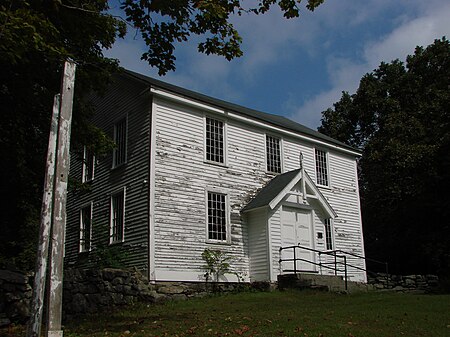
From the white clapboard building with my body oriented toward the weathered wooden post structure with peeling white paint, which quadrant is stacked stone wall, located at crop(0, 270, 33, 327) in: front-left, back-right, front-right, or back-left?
front-right

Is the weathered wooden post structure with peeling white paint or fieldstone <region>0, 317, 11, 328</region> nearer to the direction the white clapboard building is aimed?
the weathered wooden post structure with peeling white paint

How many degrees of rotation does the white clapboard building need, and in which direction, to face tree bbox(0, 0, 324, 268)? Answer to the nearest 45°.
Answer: approximately 90° to its right

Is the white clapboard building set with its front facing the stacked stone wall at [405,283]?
no

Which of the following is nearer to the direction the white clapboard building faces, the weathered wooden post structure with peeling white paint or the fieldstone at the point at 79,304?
the weathered wooden post structure with peeling white paint

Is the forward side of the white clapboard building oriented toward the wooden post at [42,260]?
no

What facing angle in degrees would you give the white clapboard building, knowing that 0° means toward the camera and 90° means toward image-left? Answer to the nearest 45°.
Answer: approximately 315°

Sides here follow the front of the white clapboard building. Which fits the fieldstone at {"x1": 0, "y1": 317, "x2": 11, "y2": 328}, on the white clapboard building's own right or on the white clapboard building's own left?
on the white clapboard building's own right

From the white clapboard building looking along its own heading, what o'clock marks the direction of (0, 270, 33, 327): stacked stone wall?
The stacked stone wall is roughly at 3 o'clock from the white clapboard building.

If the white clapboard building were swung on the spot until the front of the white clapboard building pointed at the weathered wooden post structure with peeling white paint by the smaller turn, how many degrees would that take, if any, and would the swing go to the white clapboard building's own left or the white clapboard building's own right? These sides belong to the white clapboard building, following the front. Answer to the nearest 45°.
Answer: approximately 45° to the white clapboard building's own right

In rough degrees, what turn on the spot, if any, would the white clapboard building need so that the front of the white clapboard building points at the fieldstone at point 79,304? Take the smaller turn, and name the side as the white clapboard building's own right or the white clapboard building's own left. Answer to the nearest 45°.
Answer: approximately 90° to the white clapboard building's own right
